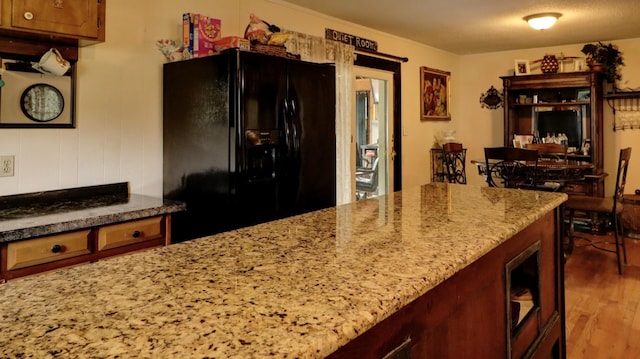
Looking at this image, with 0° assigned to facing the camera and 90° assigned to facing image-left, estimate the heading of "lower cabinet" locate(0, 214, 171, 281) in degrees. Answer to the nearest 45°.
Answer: approximately 315°

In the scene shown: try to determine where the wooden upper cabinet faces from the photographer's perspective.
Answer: facing the viewer and to the right of the viewer

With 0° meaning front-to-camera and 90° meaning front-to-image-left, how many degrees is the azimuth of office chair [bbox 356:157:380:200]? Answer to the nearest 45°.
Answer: approximately 90°

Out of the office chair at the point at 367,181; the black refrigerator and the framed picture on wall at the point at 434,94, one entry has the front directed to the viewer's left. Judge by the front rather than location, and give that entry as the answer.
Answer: the office chair

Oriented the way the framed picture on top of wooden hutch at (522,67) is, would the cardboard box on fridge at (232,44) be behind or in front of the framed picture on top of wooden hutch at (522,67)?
in front

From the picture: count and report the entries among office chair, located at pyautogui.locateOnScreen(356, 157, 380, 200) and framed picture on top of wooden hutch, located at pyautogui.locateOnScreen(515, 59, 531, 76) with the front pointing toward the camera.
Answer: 1
